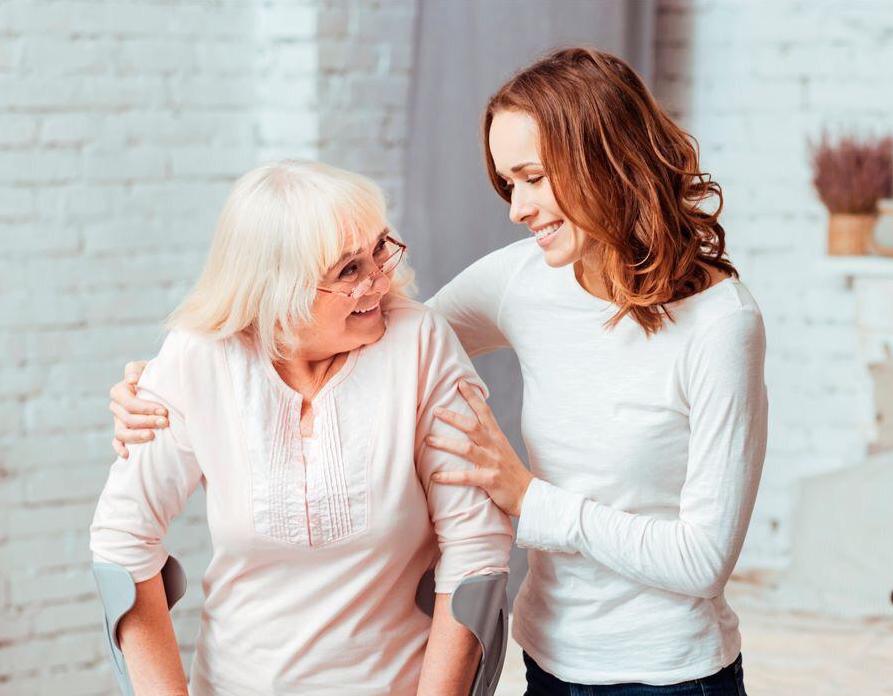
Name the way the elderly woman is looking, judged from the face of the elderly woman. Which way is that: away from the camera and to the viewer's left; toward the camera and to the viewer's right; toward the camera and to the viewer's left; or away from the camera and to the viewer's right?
toward the camera and to the viewer's right

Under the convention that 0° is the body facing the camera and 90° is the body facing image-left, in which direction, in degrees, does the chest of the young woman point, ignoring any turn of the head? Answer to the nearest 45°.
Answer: approximately 45°

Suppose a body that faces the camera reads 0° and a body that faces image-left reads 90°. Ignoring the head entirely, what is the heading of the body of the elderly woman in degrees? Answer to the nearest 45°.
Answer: approximately 0°

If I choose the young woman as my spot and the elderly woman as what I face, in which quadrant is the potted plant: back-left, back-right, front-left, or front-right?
back-right
